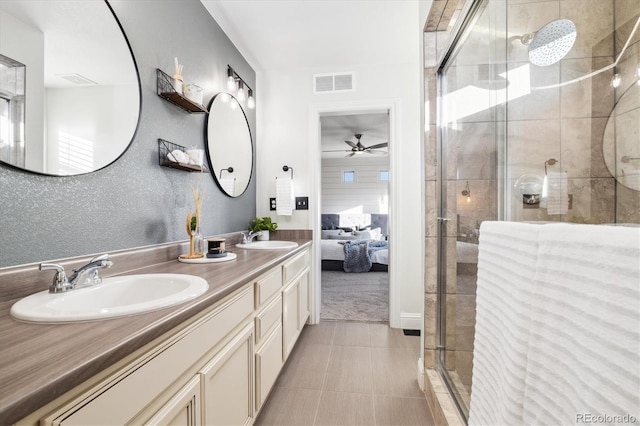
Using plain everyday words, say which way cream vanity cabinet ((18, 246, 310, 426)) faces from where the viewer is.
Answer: facing the viewer and to the right of the viewer

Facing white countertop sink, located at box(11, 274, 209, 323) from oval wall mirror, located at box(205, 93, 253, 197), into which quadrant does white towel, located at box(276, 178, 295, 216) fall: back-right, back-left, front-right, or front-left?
back-left

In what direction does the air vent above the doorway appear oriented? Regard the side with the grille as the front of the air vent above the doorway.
toward the camera

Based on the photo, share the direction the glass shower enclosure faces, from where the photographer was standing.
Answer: facing the viewer and to the left of the viewer

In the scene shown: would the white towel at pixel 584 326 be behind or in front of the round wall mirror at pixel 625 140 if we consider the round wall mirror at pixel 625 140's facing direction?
in front

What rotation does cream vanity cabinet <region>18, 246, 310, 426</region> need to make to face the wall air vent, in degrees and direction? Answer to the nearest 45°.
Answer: approximately 90° to its left

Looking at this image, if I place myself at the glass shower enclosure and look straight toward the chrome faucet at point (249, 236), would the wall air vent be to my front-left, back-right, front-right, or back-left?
front-right

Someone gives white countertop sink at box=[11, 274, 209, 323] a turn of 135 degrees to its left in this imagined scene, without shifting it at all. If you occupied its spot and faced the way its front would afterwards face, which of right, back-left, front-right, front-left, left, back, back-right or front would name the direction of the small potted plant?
front-right

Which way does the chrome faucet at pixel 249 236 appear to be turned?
to the viewer's right
